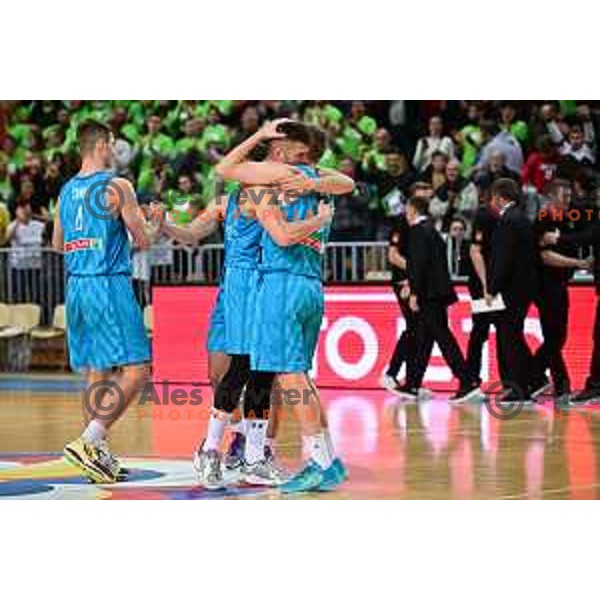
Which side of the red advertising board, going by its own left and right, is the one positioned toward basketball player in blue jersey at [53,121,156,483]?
front

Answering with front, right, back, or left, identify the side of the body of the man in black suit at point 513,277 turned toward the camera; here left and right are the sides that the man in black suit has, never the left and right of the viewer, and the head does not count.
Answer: left

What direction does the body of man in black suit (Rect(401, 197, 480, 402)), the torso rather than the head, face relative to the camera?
to the viewer's left

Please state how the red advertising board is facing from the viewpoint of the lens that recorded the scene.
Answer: facing the viewer

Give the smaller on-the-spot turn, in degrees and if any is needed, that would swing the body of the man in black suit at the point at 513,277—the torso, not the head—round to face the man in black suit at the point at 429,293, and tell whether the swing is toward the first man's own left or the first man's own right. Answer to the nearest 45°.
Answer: approximately 45° to the first man's own right
